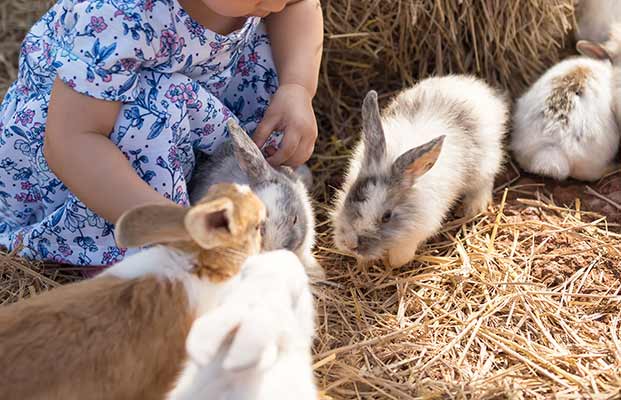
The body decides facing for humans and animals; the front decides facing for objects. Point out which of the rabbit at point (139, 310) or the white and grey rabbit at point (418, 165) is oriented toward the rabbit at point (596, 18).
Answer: the rabbit at point (139, 310)

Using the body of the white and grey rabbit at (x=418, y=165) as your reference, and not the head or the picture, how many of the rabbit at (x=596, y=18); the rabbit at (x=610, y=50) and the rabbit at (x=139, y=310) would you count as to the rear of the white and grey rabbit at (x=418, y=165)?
2

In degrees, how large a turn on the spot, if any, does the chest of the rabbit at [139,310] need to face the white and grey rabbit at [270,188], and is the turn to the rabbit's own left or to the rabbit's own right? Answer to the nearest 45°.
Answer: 0° — it already faces it

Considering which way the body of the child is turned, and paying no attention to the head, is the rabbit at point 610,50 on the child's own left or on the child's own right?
on the child's own left

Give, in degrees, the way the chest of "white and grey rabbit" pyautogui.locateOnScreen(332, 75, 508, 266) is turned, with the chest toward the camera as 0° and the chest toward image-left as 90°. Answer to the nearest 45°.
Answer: approximately 45°

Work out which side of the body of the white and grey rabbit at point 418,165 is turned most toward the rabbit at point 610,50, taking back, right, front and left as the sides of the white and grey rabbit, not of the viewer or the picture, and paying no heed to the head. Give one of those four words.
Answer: back

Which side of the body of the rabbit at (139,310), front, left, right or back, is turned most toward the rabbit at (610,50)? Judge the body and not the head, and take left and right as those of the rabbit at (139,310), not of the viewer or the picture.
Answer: front

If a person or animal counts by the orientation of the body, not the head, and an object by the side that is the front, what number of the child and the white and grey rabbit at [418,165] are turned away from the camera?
0

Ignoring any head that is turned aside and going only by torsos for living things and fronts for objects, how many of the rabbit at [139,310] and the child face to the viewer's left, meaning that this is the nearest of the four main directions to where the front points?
0

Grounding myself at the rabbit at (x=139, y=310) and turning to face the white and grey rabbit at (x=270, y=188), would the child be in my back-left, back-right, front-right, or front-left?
front-left

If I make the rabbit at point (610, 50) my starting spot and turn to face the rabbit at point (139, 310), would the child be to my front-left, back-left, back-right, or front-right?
front-right

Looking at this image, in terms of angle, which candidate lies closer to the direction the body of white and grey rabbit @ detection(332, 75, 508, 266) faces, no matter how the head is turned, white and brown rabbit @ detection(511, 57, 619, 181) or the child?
the child

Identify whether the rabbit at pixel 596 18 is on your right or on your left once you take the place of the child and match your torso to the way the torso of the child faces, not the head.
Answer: on your left

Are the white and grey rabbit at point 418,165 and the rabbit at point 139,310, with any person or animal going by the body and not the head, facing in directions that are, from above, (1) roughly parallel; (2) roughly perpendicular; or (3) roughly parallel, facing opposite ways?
roughly parallel, facing opposite ways
